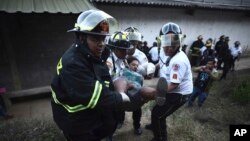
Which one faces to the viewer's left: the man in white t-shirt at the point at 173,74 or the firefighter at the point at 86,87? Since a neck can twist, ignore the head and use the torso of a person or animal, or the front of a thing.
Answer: the man in white t-shirt

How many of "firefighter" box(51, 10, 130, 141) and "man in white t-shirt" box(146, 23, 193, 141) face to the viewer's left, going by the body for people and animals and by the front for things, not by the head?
1

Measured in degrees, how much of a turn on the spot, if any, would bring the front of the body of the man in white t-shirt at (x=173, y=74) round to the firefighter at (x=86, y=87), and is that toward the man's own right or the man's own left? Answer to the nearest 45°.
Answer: approximately 45° to the man's own left

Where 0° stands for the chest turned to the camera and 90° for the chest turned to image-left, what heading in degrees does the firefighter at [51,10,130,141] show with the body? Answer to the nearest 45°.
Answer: approximately 270°

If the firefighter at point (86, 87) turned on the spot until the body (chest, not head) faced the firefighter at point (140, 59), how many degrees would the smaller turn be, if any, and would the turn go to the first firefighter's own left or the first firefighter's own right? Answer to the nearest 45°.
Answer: approximately 45° to the first firefighter's own left

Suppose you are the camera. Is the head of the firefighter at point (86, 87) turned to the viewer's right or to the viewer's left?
to the viewer's right

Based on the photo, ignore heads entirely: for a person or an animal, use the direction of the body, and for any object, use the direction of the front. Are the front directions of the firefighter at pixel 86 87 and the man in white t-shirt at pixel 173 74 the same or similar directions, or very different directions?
very different directions

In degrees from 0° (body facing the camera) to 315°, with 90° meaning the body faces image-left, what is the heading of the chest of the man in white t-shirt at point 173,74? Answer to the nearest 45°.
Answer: approximately 90°
